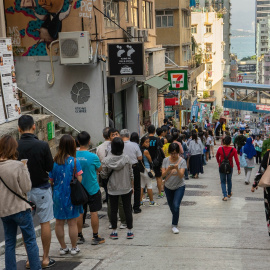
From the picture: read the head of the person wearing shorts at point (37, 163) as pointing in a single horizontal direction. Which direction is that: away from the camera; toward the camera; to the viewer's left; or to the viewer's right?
away from the camera

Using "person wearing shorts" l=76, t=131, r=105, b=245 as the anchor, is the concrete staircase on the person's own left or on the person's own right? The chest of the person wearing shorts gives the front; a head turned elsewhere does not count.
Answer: on the person's own left

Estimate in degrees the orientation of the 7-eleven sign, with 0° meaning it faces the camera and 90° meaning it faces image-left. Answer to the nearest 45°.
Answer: approximately 0°

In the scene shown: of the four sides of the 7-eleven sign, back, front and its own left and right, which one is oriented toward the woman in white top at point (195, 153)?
front

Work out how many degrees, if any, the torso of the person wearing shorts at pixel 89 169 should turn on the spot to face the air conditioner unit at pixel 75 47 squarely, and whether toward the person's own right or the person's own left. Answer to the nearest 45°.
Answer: approximately 45° to the person's own left

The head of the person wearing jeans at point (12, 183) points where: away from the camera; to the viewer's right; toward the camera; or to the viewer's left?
away from the camera

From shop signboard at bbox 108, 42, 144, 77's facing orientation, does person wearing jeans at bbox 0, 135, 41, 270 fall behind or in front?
in front

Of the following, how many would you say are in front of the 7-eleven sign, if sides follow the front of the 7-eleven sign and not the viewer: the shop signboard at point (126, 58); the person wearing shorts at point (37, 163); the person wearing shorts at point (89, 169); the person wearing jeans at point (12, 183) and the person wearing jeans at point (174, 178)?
5

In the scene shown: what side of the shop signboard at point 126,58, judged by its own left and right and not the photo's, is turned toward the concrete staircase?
right
